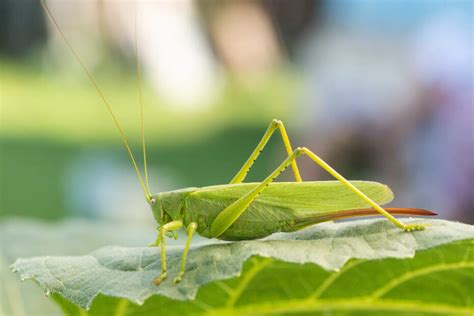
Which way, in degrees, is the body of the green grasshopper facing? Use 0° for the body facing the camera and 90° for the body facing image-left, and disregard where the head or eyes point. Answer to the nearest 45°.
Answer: approximately 90°
